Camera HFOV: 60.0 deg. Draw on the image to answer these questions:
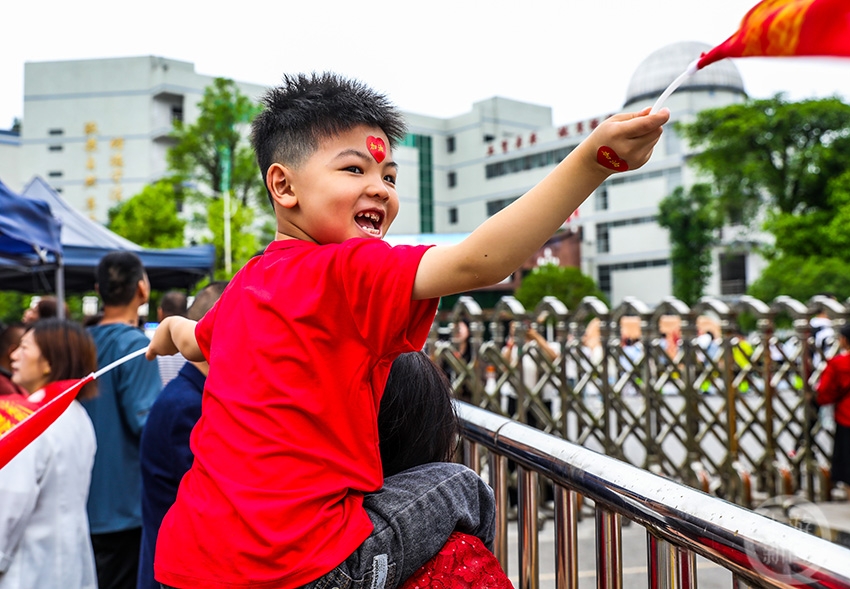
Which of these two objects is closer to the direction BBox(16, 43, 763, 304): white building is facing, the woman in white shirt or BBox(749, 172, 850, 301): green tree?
the woman in white shirt

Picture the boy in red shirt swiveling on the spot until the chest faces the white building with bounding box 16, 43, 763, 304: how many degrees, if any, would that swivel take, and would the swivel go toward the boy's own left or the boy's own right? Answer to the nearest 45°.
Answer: approximately 45° to the boy's own left

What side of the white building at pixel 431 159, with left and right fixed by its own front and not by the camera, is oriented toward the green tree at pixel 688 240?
left

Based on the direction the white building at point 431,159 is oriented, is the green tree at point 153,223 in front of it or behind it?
in front

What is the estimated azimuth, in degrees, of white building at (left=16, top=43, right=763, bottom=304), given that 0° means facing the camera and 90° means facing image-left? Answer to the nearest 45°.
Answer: approximately 45°
